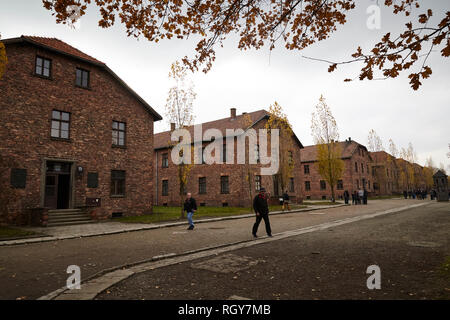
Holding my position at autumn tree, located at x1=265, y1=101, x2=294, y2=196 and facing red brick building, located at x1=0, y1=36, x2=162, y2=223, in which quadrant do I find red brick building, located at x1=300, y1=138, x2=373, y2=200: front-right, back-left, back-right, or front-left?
back-right

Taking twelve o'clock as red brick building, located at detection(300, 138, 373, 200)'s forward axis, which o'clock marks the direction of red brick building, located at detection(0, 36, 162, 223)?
red brick building, located at detection(0, 36, 162, 223) is roughly at 2 o'clock from red brick building, located at detection(300, 138, 373, 200).

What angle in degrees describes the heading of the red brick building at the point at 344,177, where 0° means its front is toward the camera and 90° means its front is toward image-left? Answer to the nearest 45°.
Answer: approximately 315°

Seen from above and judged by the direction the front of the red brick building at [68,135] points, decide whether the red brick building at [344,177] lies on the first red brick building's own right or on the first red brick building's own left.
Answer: on the first red brick building's own left

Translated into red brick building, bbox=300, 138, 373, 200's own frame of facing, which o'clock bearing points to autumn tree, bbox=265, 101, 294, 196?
The autumn tree is roughly at 2 o'clock from the red brick building.

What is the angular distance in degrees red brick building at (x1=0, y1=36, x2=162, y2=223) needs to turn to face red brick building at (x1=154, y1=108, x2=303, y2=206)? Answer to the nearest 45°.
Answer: approximately 90° to its left

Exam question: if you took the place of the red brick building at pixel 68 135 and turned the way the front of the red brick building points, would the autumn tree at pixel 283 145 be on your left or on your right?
on your left

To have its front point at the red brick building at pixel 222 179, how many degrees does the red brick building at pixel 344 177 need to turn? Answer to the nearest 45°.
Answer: approximately 90° to its right
